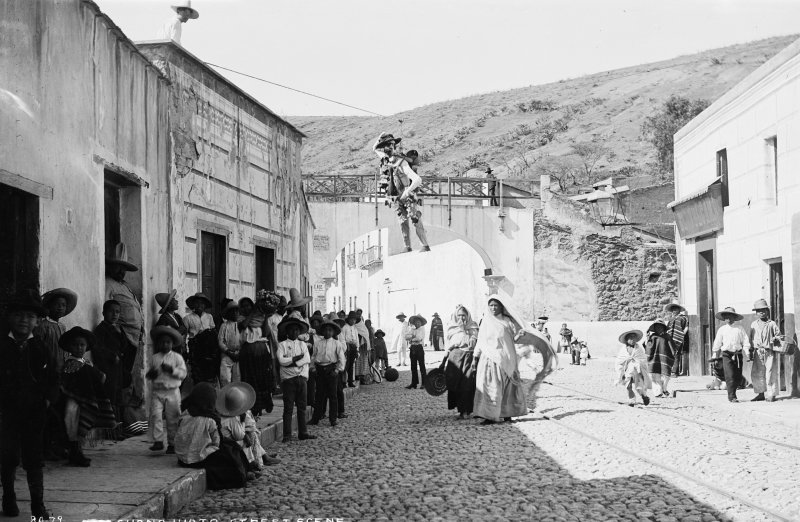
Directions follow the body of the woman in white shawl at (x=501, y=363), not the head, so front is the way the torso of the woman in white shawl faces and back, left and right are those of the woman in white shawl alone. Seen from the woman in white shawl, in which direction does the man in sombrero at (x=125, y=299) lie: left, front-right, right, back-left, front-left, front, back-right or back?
front-right

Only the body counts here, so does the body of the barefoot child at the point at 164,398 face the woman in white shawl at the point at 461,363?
no

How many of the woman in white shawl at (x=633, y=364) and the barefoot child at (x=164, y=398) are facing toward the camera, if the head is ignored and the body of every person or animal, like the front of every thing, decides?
2

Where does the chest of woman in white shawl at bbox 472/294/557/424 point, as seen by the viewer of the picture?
toward the camera

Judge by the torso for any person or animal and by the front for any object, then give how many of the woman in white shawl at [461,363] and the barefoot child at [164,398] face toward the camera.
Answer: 2

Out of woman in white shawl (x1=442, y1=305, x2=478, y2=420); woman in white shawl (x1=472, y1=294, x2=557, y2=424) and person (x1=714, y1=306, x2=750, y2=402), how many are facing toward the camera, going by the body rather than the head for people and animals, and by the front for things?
3

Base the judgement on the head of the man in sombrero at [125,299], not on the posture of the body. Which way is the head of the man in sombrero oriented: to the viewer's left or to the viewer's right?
to the viewer's right

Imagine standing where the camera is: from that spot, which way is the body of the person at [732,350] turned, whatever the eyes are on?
toward the camera

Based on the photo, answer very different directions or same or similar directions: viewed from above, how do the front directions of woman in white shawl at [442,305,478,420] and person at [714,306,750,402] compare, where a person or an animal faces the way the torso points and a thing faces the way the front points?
same or similar directions

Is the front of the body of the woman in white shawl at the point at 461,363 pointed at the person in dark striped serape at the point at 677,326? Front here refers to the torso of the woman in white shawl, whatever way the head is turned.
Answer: no

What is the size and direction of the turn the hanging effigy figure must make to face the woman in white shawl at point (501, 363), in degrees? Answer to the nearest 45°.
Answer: approximately 45° to its left

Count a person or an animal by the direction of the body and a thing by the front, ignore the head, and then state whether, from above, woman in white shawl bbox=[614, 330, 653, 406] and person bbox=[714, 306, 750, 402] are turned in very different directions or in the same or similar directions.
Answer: same or similar directions

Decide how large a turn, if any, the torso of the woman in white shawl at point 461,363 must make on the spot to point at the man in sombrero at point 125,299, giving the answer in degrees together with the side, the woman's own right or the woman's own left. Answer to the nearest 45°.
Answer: approximately 45° to the woman's own right
